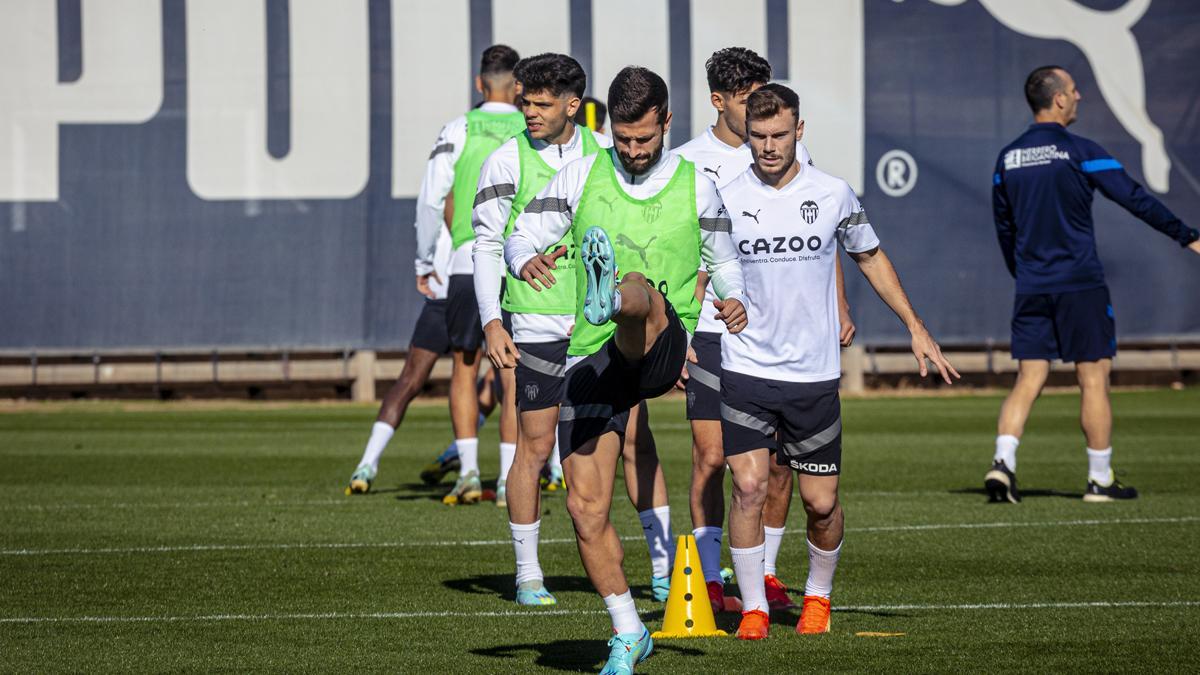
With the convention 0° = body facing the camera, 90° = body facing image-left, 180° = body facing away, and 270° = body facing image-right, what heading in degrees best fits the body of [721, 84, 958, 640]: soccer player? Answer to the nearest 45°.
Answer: approximately 0°

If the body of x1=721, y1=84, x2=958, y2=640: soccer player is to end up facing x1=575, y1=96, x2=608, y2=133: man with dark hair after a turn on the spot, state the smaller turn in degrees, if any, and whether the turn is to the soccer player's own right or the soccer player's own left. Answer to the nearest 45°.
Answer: approximately 180°

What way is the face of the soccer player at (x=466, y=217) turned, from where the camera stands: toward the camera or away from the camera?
away from the camera

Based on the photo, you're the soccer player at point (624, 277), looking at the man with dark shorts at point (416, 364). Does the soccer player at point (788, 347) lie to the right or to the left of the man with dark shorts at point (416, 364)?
right

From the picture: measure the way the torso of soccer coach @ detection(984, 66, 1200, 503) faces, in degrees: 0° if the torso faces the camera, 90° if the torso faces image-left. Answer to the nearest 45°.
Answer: approximately 225°

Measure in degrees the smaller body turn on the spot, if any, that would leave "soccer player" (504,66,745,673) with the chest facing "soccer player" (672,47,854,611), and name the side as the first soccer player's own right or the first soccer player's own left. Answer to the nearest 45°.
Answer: approximately 180°

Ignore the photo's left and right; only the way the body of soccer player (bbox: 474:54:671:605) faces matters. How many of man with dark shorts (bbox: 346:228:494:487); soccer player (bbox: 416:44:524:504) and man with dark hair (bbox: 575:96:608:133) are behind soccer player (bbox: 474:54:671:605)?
3

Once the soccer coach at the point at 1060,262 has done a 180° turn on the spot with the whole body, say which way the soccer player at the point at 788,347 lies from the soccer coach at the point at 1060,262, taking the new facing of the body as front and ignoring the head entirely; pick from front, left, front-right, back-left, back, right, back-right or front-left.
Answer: front-left
